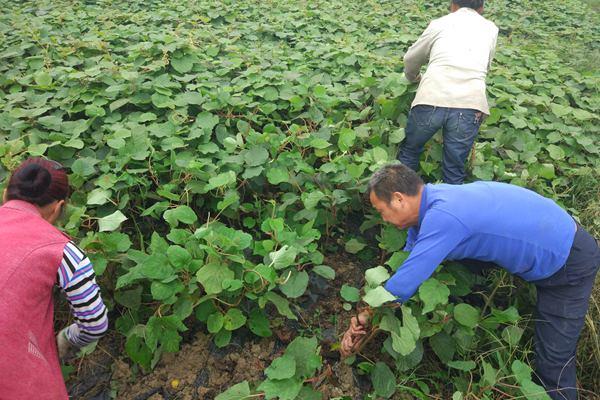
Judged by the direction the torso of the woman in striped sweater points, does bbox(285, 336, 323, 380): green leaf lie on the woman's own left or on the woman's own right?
on the woman's own right

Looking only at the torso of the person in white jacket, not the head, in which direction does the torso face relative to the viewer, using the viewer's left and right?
facing away from the viewer

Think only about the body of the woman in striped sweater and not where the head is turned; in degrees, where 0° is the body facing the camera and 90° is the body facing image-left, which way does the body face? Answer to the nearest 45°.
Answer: approximately 180°

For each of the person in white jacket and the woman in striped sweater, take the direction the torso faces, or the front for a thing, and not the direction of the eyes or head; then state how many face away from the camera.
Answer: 2

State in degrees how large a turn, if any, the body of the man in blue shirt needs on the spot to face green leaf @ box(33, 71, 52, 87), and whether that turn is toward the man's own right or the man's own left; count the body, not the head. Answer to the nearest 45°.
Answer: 0° — they already face it

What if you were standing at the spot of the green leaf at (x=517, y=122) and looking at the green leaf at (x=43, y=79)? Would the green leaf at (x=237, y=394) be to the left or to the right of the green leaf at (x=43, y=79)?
left

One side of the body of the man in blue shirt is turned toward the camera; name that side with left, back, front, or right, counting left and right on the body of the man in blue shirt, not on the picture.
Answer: left

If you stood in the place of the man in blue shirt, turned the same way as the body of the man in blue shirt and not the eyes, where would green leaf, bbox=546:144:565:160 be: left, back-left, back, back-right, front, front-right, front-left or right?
right

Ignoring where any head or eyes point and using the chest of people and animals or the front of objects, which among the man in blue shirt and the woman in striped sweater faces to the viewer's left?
the man in blue shirt

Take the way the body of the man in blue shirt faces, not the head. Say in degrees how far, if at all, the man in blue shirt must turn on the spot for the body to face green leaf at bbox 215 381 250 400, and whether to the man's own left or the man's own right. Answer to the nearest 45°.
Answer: approximately 45° to the man's own left

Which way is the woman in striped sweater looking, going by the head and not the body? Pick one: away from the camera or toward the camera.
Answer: away from the camera

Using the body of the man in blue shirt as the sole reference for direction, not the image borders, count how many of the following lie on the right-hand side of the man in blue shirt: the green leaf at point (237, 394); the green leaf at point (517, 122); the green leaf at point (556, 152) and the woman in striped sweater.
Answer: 2

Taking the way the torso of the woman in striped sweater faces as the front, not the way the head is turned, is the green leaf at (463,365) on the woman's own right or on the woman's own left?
on the woman's own right
